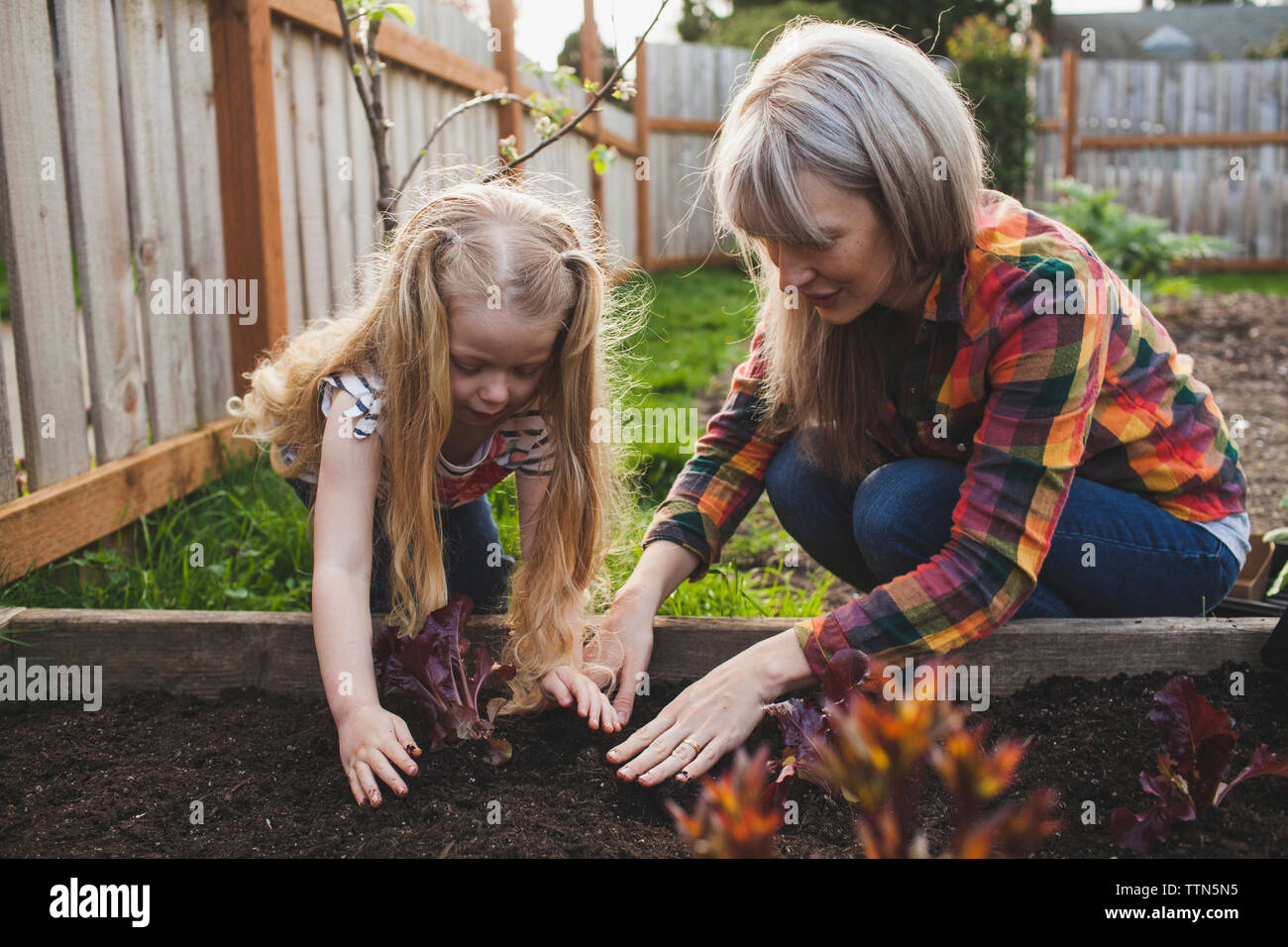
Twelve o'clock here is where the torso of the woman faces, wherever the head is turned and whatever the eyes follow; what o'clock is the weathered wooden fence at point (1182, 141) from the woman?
The weathered wooden fence is roughly at 5 o'clock from the woman.

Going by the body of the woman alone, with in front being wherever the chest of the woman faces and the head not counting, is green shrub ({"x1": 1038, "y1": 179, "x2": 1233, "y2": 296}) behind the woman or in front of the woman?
behind

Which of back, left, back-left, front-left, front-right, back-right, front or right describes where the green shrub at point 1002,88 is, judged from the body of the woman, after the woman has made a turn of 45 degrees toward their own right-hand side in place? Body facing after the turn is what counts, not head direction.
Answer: right

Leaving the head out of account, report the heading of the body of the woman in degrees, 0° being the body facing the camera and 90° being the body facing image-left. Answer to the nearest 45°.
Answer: approximately 45°
